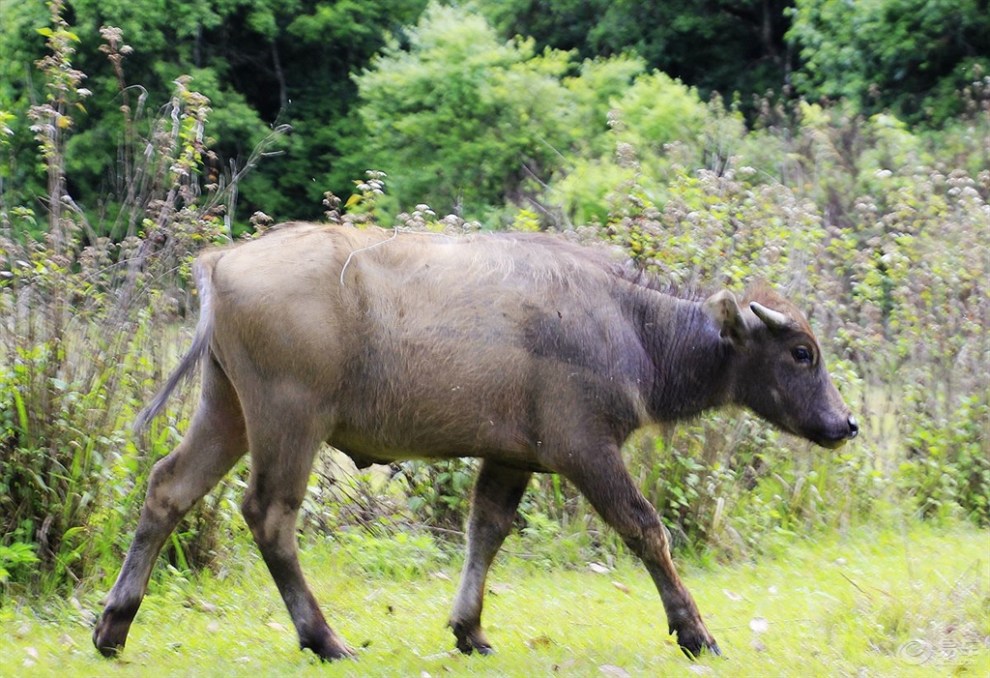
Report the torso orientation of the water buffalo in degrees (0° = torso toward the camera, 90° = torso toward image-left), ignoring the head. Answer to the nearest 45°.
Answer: approximately 270°

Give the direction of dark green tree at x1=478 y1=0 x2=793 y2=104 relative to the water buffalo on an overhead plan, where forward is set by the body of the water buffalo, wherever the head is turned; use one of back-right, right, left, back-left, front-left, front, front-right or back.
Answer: left
